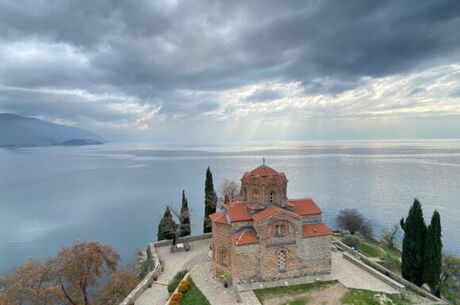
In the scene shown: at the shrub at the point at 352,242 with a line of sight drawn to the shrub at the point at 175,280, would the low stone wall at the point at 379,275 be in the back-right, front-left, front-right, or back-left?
front-left

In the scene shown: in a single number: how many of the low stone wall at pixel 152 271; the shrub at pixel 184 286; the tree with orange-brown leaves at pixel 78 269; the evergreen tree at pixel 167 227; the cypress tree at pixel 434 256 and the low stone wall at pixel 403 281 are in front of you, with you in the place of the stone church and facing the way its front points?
2

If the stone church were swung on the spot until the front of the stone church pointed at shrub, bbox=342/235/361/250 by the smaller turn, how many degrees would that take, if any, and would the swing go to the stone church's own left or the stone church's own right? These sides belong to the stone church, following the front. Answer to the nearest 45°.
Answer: approximately 45° to the stone church's own left

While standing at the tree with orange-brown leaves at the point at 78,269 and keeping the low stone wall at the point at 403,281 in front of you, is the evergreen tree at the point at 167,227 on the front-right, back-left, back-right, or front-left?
front-left
